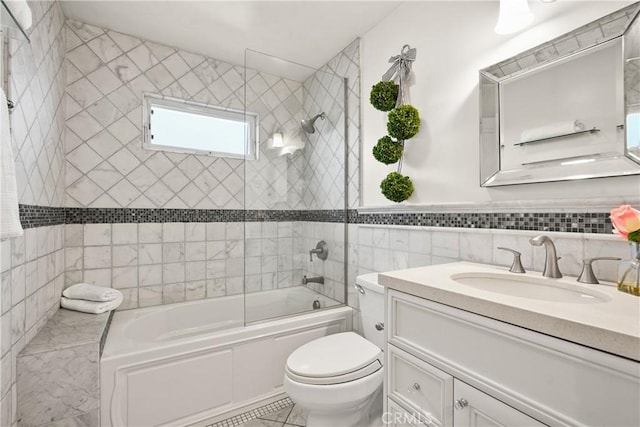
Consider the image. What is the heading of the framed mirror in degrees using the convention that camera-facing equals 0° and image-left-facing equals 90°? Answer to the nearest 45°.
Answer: approximately 45°

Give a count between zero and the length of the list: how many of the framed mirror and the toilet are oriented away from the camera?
0

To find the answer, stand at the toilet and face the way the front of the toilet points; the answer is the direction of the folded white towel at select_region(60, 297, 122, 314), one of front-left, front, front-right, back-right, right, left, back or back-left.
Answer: front-right

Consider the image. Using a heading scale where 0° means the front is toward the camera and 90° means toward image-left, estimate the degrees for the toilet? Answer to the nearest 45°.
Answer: approximately 45°

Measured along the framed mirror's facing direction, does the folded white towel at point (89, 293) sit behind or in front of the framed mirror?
in front

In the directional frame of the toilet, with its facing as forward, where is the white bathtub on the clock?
The white bathtub is roughly at 2 o'clock from the toilet.

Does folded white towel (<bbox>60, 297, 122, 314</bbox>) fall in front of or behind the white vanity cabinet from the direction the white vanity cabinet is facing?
in front
